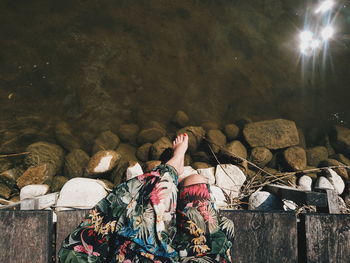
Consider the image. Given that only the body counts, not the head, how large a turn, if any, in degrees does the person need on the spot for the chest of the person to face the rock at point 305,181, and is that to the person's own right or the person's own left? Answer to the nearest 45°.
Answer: approximately 45° to the person's own right

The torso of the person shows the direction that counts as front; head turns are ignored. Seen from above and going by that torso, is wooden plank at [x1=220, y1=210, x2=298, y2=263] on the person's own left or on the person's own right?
on the person's own right

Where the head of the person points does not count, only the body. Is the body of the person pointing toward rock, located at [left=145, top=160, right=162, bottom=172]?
yes

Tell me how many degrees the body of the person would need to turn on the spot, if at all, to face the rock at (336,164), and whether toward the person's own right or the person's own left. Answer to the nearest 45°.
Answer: approximately 45° to the person's own right

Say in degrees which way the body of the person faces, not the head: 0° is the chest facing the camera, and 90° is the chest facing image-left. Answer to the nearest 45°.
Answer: approximately 180°
